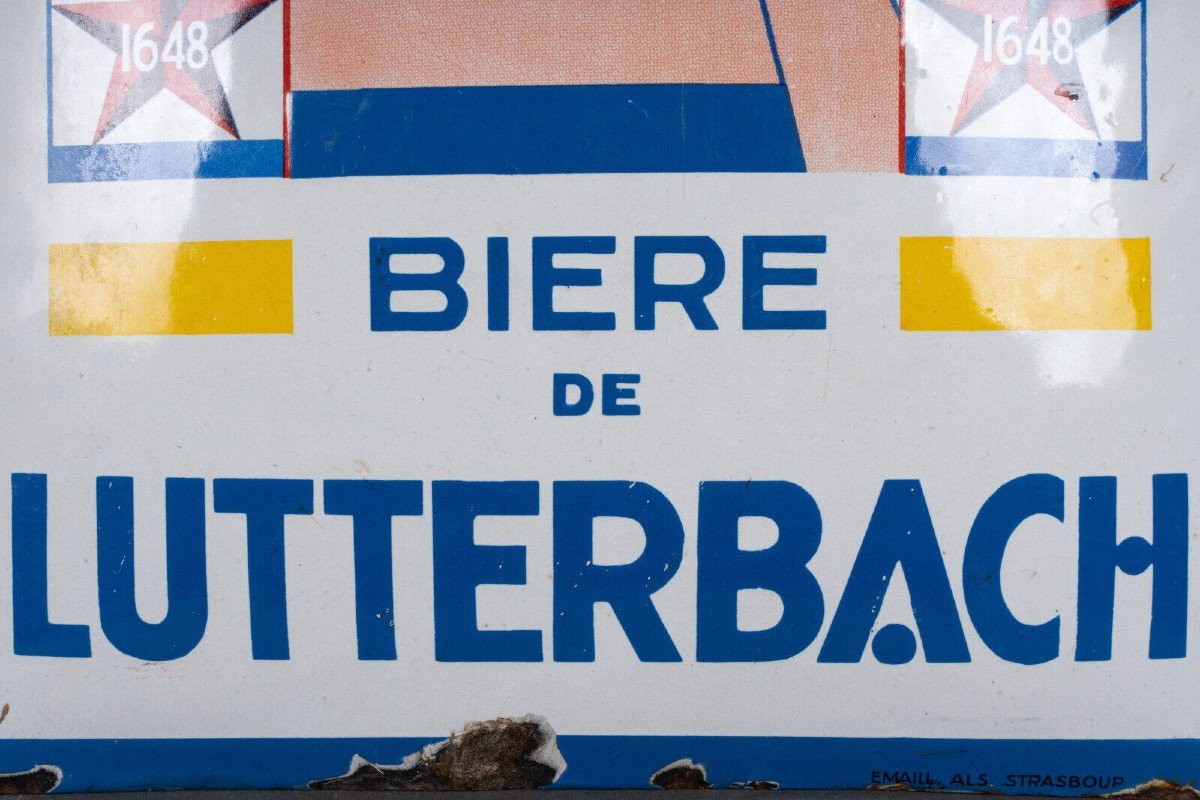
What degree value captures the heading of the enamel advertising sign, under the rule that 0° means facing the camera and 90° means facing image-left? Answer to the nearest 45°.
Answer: approximately 0°
